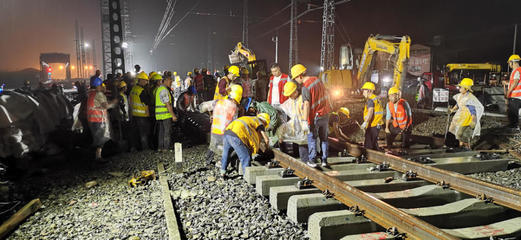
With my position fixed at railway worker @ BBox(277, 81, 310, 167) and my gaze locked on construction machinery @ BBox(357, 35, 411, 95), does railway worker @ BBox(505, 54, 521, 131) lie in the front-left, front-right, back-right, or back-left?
front-right

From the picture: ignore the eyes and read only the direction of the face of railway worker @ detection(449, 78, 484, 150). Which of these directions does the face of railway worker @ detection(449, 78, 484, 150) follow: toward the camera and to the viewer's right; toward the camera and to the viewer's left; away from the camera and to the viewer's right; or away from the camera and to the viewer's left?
toward the camera and to the viewer's left

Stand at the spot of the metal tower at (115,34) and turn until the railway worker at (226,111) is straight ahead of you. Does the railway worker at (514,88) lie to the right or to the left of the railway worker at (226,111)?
left

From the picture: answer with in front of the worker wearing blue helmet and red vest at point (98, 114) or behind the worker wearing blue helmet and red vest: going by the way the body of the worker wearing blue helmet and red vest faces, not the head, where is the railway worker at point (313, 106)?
in front

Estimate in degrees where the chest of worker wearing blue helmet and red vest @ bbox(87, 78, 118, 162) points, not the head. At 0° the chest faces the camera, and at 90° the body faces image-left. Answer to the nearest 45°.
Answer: approximately 270°

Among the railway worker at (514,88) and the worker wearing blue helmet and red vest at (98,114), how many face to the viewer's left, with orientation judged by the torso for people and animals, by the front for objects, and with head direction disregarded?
1

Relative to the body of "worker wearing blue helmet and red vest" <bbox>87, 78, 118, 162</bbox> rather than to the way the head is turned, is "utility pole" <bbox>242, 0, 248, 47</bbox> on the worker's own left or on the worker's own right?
on the worker's own left

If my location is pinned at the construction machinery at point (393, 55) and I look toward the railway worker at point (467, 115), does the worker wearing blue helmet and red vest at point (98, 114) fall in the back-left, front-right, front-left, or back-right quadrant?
front-right

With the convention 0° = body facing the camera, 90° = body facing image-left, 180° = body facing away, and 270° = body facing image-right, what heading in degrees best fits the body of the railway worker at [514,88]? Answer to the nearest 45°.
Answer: approximately 90°

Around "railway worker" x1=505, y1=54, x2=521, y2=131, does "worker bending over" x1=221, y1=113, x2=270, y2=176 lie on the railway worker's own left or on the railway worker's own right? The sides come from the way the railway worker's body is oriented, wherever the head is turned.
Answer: on the railway worker's own left
